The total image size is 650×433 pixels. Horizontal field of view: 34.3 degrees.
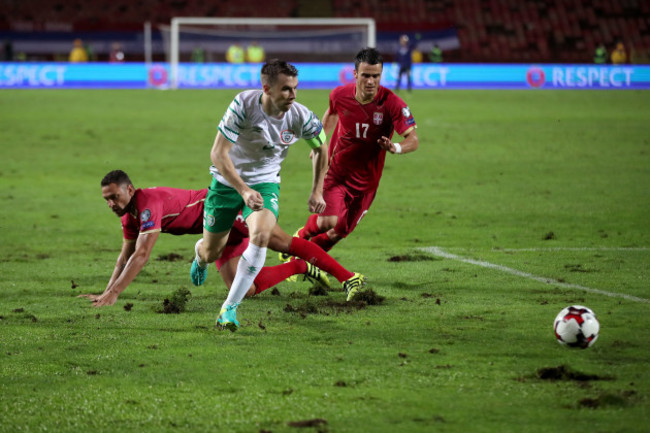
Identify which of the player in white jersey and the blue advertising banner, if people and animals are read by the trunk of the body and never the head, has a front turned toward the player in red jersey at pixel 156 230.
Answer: the blue advertising banner

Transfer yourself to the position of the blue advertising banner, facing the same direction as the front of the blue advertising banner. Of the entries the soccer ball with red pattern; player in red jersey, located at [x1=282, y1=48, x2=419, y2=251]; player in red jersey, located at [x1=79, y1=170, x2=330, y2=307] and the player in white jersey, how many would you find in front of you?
4

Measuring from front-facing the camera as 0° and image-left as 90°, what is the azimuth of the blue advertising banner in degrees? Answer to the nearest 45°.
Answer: approximately 0°

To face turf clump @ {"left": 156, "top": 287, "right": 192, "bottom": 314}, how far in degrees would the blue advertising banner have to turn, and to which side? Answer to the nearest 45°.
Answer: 0° — it already faces it

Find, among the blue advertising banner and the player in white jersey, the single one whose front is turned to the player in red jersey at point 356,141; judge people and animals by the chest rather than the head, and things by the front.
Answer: the blue advertising banner

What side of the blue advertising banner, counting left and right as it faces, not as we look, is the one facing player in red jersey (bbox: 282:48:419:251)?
front

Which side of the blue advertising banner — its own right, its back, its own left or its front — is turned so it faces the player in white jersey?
front

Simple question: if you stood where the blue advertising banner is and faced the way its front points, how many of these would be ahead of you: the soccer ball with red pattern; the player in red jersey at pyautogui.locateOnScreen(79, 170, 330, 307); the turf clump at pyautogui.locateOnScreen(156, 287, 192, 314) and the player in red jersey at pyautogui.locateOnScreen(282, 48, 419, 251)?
4

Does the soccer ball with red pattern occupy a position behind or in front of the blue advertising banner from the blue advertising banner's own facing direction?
in front

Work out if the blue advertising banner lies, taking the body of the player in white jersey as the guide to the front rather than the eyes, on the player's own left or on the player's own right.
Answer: on the player's own left

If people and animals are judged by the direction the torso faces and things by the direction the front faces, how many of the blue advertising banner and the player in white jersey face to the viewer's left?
0

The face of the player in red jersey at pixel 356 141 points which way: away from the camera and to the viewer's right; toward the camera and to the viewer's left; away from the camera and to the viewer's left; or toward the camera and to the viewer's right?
toward the camera and to the viewer's right

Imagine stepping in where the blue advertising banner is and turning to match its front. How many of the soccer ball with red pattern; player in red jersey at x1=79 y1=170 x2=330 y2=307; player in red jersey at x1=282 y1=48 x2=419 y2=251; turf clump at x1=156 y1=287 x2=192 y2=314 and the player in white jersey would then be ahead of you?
5
